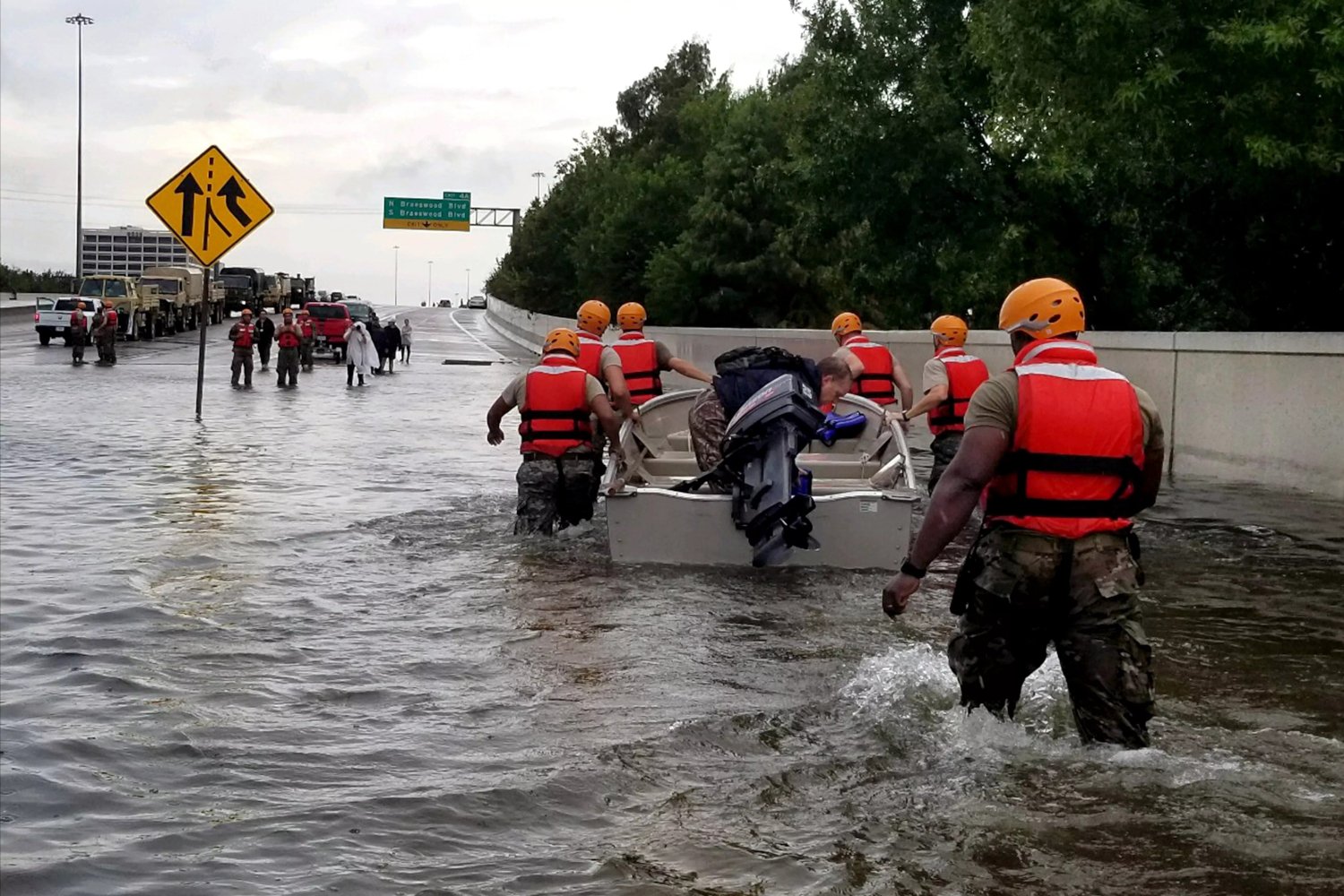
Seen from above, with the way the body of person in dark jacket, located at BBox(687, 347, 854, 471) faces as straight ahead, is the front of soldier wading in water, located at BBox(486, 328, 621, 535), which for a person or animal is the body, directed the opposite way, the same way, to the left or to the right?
to the left

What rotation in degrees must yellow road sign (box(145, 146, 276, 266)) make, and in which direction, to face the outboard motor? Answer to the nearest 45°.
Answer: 0° — it already faces it

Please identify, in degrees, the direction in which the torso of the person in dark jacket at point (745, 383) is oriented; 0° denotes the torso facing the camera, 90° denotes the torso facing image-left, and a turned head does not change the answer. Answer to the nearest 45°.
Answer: approximately 270°

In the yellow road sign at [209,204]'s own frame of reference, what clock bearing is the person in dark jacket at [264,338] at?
The person in dark jacket is roughly at 6 o'clock from the yellow road sign.

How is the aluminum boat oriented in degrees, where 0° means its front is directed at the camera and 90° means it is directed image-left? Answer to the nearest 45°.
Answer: approximately 180°

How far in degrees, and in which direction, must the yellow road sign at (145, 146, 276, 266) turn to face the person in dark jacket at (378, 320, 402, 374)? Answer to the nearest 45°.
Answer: approximately 180°

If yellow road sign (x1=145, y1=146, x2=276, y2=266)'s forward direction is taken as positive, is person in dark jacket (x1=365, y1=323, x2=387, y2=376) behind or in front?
behind

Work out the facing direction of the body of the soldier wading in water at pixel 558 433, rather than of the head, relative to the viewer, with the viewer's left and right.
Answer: facing away from the viewer

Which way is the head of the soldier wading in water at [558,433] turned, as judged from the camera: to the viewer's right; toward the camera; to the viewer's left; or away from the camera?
away from the camera

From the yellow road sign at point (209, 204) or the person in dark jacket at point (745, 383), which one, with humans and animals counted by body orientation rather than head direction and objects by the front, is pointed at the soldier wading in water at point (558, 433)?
the yellow road sign

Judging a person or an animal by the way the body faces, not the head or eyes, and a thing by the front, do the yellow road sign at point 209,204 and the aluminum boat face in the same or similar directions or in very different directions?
very different directions

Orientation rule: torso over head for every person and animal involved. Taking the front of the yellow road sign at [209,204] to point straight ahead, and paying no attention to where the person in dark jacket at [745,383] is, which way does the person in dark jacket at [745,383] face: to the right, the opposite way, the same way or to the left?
to the left

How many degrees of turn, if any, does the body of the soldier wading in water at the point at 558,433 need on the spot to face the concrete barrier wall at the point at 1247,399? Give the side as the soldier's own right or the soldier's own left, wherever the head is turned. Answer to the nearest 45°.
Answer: approximately 45° to the soldier's own right
